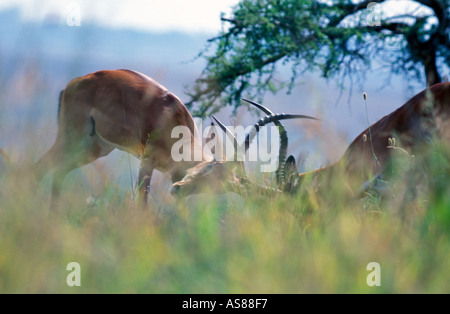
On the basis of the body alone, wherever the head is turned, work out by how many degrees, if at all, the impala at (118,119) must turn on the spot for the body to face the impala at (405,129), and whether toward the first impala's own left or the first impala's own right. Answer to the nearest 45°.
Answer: approximately 45° to the first impala's own right

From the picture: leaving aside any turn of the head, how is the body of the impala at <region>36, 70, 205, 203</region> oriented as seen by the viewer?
to the viewer's right
